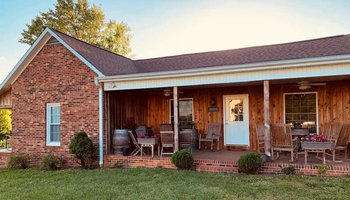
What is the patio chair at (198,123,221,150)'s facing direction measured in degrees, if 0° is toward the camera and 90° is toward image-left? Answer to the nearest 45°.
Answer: approximately 45°

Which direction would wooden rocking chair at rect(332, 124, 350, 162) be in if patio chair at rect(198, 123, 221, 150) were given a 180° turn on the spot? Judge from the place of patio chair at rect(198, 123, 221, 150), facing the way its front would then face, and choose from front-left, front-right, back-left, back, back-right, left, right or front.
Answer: right

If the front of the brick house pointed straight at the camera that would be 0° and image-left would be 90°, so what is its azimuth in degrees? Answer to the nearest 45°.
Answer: approximately 0°

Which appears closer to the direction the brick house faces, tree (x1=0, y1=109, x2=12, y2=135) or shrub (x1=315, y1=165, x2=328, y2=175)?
the shrub

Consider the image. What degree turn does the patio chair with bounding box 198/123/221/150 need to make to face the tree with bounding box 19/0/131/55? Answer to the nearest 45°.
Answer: approximately 90° to its right
